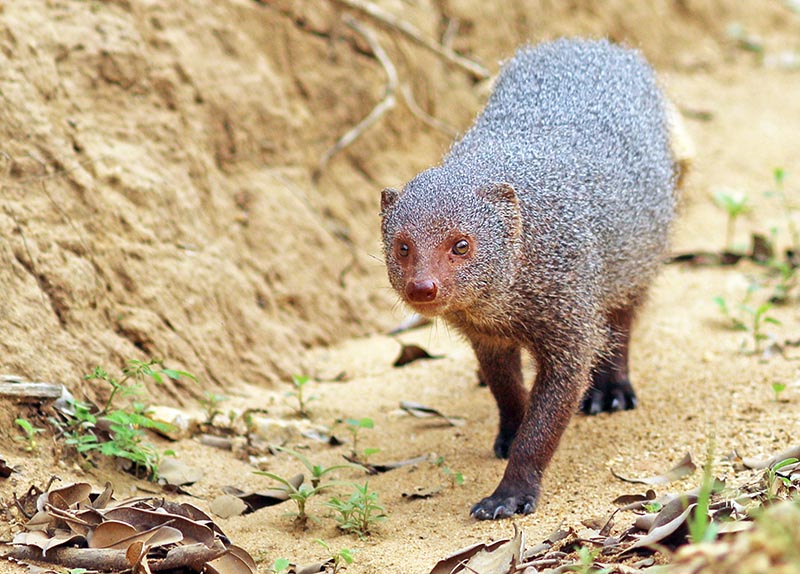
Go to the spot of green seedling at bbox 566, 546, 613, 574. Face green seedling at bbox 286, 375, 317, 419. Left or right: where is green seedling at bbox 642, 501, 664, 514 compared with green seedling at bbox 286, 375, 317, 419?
right

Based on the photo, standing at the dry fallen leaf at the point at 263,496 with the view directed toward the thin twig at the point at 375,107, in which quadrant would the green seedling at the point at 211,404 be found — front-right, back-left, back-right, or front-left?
front-left

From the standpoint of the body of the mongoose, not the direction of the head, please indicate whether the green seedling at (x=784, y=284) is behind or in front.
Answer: behind

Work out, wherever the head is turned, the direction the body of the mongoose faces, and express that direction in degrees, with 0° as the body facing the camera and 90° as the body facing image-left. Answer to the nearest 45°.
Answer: approximately 45°

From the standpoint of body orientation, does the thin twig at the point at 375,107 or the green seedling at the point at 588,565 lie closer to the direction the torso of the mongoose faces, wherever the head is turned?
the green seedling

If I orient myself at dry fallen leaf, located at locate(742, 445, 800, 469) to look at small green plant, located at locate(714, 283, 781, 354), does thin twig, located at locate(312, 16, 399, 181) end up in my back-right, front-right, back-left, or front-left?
front-left

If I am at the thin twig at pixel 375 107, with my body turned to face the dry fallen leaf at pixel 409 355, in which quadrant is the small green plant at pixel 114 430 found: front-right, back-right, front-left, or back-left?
front-right

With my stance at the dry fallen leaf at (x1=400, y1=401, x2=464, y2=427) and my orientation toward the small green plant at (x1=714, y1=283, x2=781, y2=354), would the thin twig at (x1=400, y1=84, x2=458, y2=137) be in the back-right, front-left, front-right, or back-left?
front-left

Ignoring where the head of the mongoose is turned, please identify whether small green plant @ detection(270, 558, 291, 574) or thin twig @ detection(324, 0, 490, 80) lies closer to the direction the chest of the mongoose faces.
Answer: the small green plant

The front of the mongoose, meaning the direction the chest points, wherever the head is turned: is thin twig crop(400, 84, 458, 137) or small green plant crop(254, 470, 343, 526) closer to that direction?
the small green plant

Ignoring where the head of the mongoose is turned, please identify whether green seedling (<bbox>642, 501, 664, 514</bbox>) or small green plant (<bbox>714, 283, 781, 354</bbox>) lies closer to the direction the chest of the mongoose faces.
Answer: the green seedling

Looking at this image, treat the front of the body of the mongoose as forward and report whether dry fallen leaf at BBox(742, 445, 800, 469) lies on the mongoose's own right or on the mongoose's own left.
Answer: on the mongoose's own left

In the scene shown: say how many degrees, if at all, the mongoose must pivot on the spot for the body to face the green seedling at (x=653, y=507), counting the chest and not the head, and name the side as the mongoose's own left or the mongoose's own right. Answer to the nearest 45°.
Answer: approximately 90° to the mongoose's own left
